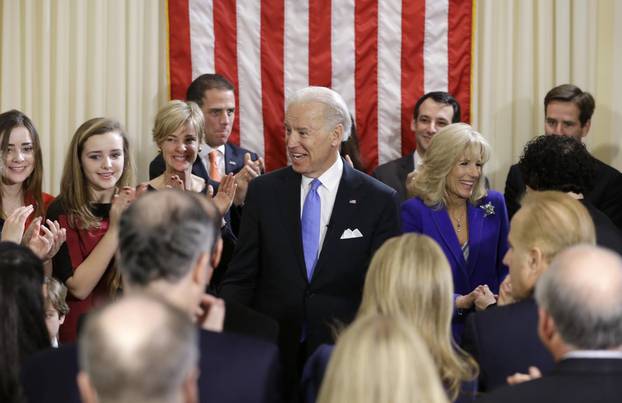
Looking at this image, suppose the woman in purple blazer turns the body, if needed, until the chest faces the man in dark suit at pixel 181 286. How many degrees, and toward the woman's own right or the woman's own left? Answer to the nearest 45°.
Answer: approximately 45° to the woman's own right

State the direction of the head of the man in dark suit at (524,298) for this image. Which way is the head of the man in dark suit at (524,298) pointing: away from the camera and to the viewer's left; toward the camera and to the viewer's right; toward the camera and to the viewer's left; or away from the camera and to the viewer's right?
away from the camera and to the viewer's left

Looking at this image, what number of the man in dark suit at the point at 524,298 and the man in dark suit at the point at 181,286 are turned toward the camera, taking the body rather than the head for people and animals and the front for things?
0

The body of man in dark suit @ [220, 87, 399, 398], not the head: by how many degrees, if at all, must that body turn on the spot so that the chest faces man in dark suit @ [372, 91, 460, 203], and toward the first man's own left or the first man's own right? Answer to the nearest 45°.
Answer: approximately 180°

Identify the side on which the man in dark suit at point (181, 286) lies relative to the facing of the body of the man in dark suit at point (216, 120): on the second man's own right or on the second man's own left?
on the second man's own right

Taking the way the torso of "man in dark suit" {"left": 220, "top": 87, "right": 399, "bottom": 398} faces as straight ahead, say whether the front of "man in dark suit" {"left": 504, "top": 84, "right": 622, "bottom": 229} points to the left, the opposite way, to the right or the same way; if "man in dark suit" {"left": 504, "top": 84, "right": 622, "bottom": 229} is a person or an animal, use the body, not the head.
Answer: the same way

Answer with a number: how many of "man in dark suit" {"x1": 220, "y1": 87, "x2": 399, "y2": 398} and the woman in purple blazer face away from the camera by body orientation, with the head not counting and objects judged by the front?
0

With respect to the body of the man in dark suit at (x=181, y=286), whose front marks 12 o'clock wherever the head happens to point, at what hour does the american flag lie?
The american flag is roughly at 11 o'clock from the man in dark suit.

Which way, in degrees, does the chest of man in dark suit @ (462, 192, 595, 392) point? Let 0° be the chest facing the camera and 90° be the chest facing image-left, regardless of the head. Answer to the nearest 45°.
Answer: approximately 135°

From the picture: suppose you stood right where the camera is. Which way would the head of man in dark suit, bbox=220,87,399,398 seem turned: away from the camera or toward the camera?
toward the camera

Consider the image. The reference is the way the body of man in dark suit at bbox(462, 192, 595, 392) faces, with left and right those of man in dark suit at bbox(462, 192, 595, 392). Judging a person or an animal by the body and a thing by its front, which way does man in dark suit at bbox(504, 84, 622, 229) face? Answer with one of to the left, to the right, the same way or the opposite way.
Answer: to the left

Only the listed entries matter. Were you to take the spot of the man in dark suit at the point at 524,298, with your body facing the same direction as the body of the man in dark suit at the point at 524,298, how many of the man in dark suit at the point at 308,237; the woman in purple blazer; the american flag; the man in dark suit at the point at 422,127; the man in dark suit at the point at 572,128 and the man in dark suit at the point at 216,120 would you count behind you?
0

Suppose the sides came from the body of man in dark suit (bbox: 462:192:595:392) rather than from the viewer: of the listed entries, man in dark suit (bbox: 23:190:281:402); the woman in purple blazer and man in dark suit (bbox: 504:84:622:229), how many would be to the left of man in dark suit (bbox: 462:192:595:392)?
1

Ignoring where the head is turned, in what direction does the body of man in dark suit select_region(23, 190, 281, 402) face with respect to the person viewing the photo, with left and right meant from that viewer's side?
facing away from the viewer and to the right of the viewer

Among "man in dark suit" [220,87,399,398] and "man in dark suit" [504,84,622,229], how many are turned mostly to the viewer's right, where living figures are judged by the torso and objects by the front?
0
